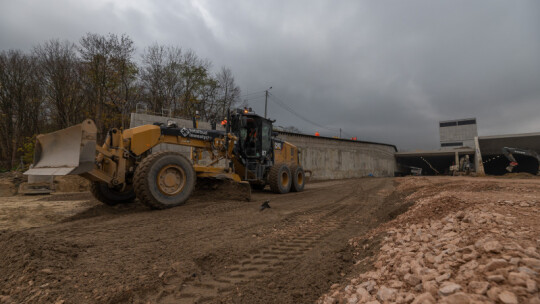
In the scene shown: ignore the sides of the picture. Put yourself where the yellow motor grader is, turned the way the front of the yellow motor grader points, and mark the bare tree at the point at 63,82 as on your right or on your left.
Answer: on your right

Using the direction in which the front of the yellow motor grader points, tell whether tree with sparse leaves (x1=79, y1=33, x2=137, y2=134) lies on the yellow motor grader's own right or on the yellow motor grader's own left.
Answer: on the yellow motor grader's own right

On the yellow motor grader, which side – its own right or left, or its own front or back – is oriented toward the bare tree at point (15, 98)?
right

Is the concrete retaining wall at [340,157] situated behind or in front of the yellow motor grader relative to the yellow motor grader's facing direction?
behind

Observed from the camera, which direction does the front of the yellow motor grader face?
facing the viewer and to the left of the viewer

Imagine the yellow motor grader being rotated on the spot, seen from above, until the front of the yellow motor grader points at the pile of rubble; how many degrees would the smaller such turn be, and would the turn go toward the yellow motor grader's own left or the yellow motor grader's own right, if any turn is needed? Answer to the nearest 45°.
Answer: approximately 90° to the yellow motor grader's own left
